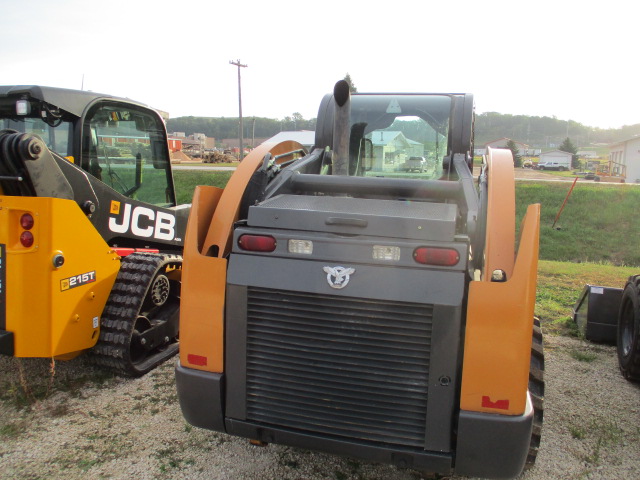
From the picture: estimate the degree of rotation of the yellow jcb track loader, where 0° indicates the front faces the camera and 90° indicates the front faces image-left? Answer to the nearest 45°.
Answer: approximately 225°

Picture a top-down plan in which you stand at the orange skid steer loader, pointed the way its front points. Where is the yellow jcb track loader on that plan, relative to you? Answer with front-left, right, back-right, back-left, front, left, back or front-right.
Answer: front-left

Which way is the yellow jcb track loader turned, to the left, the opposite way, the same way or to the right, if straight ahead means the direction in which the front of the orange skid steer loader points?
the same way

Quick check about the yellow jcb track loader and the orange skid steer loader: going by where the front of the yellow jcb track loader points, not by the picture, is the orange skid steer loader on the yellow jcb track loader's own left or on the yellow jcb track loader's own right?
on the yellow jcb track loader's own right

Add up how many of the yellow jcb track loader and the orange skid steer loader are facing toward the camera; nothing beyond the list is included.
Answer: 0

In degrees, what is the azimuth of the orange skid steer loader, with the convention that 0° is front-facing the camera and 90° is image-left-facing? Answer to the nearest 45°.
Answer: approximately 180°
